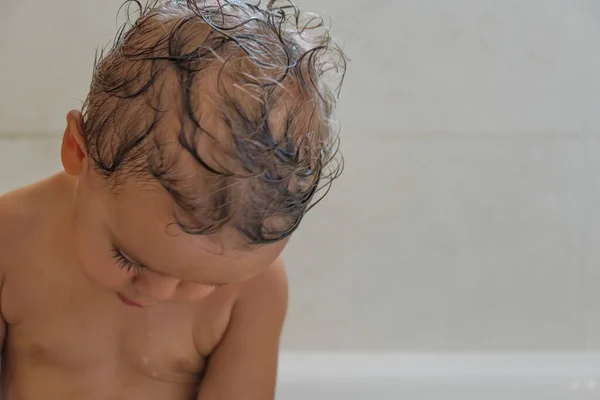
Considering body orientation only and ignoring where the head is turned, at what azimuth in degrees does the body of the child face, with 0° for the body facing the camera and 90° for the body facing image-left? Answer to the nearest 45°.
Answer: approximately 0°
